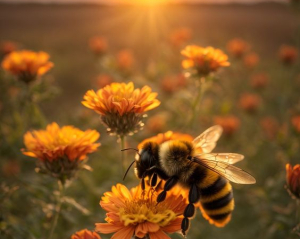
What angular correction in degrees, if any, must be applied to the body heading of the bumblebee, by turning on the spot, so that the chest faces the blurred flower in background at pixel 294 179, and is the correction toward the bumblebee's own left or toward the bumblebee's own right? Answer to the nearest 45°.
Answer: approximately 180°

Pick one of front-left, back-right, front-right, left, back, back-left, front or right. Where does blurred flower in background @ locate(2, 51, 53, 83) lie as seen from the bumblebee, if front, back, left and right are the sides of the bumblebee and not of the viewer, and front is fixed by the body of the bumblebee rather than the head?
front-right

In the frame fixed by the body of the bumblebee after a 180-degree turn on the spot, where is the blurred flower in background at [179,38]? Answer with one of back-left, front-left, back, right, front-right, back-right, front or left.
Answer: left

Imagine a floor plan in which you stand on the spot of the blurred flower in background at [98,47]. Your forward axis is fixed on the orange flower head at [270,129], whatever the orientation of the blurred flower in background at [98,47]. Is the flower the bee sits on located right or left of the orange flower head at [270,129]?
right

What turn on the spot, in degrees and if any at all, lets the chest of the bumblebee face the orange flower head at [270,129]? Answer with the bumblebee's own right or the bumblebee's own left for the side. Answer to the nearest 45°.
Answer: approximately 90° to the bumblebee's own right

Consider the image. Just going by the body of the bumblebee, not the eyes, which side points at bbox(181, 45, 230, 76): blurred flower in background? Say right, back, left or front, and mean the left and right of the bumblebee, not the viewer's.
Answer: right

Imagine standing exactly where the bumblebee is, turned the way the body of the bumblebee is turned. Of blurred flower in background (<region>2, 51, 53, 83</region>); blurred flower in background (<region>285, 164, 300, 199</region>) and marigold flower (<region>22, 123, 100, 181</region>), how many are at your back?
1

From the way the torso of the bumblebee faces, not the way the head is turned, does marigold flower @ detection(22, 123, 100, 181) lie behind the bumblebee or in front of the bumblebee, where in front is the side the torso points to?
in front

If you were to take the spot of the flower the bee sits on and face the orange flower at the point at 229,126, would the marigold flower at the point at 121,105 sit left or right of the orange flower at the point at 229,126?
left

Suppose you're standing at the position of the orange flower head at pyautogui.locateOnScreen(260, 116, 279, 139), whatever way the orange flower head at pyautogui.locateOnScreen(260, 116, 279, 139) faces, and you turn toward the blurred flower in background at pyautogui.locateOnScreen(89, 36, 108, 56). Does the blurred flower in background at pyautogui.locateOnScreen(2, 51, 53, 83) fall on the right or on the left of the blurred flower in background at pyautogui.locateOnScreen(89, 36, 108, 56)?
left

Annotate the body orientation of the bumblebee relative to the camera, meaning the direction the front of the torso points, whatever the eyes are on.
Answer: to the viewer's left

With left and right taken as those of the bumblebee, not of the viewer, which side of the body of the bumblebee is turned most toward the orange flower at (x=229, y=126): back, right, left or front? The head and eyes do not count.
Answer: right
